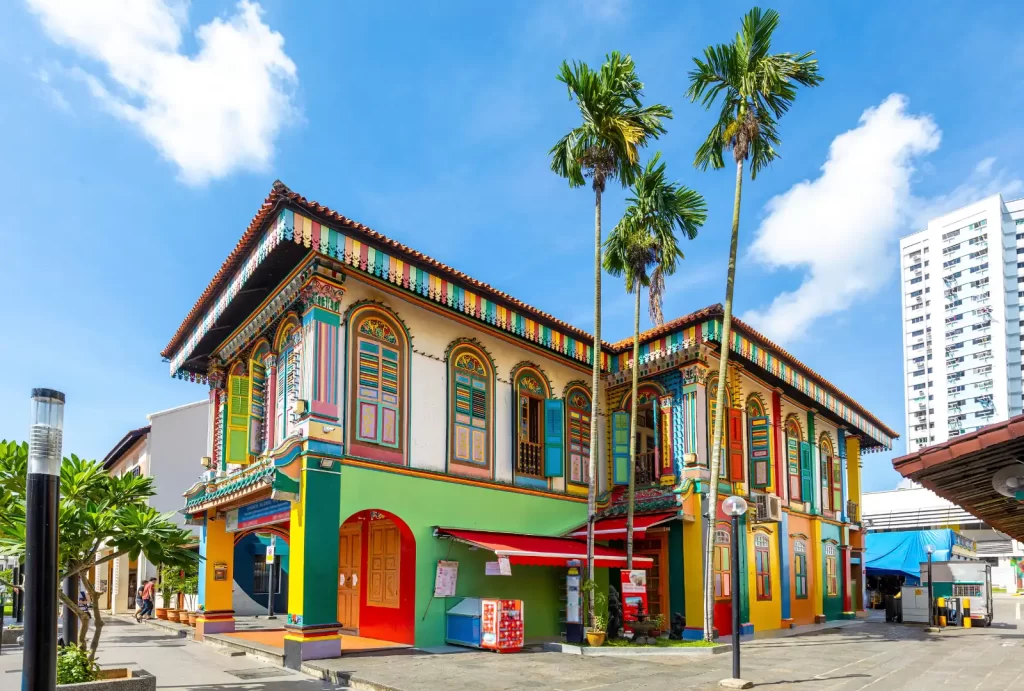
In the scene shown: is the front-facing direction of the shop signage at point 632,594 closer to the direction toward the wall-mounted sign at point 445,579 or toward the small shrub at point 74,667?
the small shrub

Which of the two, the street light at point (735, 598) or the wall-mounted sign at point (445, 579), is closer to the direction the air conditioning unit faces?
the street light

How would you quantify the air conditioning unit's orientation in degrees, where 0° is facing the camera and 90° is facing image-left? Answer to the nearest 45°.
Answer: approximately 315°

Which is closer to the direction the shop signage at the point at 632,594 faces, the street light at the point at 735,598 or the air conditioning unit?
the street light

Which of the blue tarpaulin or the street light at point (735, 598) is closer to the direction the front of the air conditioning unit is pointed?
the street light

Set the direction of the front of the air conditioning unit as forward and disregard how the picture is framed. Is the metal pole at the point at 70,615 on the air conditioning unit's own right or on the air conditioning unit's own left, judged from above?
on the air conditioning unit's own right
